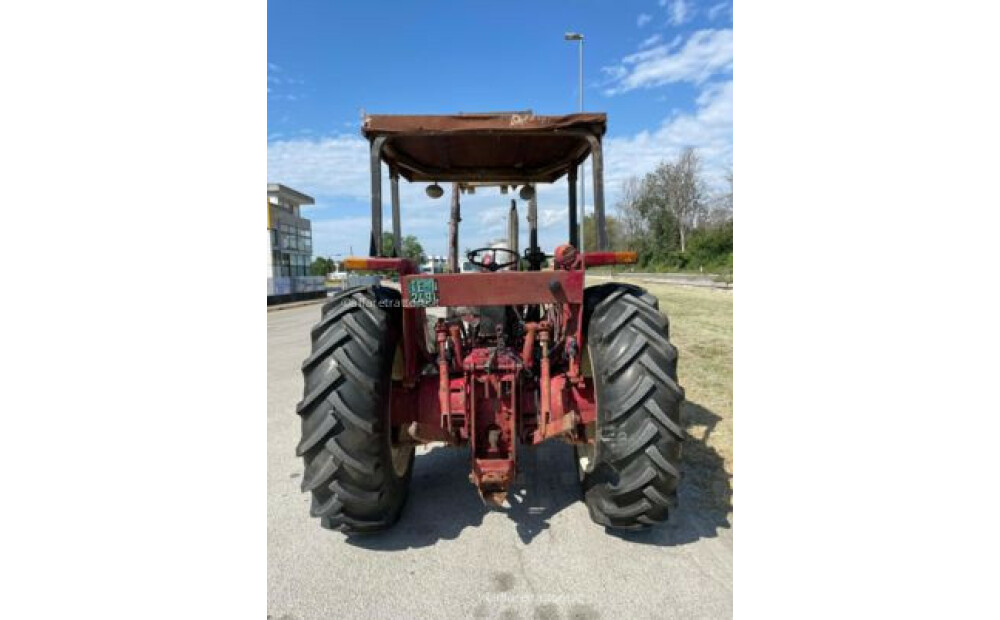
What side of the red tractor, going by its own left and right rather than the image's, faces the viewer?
back
